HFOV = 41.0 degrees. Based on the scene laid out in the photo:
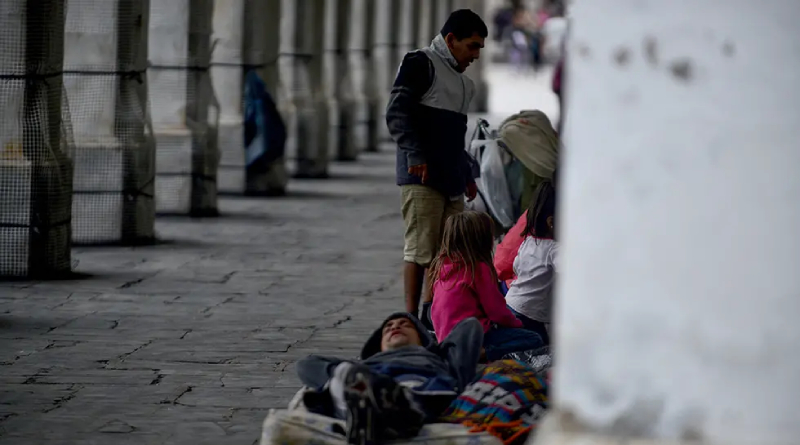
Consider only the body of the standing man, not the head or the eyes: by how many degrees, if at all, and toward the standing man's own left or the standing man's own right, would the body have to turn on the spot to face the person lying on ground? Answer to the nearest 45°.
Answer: approximately 45° to the standing man's own right

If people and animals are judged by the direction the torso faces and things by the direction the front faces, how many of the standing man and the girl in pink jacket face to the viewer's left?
0

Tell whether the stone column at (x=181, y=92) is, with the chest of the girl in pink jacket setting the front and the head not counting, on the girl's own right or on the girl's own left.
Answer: on the girl's own left

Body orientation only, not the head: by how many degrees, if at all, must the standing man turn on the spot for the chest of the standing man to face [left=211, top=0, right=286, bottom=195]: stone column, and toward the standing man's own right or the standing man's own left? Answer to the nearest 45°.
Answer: approximately 135° to the standing man's own left

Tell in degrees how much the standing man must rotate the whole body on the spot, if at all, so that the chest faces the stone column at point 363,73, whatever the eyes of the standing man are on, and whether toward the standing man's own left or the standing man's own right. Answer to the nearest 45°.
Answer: approximately 135° to the standing man's own left

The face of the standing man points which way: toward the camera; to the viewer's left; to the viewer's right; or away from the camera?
to the viewer's right

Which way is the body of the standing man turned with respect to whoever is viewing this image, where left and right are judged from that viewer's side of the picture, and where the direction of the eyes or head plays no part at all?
facing the viewer and to the right of the viewer

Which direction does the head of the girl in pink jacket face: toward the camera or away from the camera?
away from the camera

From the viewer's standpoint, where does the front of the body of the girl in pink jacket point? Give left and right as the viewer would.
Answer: facing away from the viewer and to the right of the viewer

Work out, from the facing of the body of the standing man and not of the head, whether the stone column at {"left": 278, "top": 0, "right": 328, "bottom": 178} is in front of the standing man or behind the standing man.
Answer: behind

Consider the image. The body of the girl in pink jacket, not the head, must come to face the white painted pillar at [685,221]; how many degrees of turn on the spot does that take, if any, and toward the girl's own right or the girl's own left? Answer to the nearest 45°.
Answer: approximately 135° to the girl's own right

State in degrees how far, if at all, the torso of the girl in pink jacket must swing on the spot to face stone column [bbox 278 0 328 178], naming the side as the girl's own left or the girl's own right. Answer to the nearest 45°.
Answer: approximately 45° to the girl's own left

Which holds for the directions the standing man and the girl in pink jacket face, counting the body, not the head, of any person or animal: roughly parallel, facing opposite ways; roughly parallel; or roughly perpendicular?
roughly perpendicular

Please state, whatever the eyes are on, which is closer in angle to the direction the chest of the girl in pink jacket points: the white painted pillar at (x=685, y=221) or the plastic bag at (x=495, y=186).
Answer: the plastic bag
